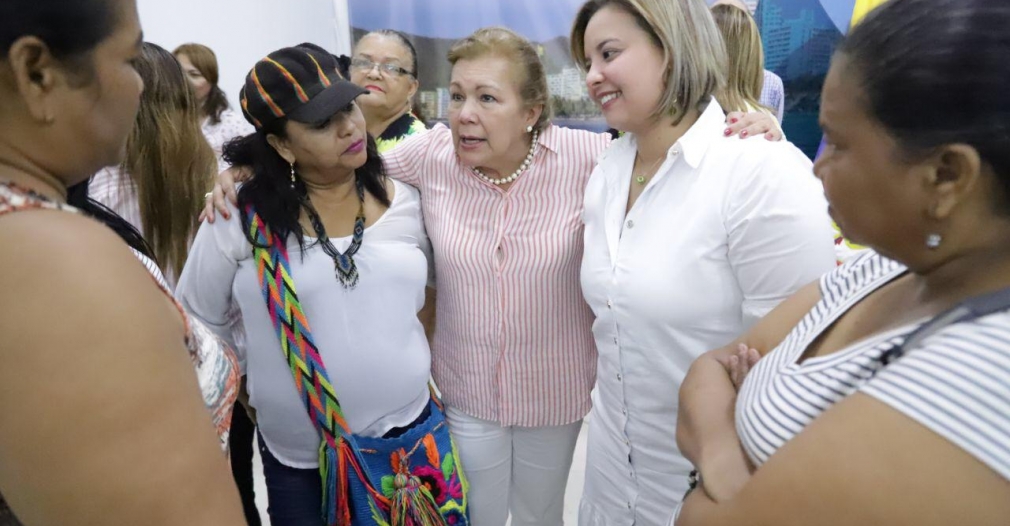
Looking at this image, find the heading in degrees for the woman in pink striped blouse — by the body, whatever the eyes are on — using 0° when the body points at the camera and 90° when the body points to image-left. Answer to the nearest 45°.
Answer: approximately 0°

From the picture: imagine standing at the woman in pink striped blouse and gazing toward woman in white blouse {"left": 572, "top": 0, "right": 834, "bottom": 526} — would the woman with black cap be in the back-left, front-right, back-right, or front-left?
back-right

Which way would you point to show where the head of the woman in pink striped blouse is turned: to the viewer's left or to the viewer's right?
to the viewer's left

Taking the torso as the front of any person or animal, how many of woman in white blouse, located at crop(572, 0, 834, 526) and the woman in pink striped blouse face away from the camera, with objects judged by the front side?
0

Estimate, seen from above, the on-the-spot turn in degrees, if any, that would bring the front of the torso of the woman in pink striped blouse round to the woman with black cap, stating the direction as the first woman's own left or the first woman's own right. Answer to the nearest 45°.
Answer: approximately 45° to the first woman's own right

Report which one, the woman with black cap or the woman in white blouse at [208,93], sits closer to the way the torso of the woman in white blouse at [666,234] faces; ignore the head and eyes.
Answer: the woman with black cap

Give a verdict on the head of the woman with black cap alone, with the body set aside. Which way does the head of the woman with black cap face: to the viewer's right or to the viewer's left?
to the viewer's right

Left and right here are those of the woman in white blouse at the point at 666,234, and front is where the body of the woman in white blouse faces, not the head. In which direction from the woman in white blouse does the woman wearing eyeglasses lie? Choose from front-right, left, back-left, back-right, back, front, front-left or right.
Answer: right

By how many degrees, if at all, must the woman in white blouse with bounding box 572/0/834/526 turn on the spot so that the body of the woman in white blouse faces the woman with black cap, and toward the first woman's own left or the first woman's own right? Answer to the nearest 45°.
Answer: approximately 45° to the first woman's own right
